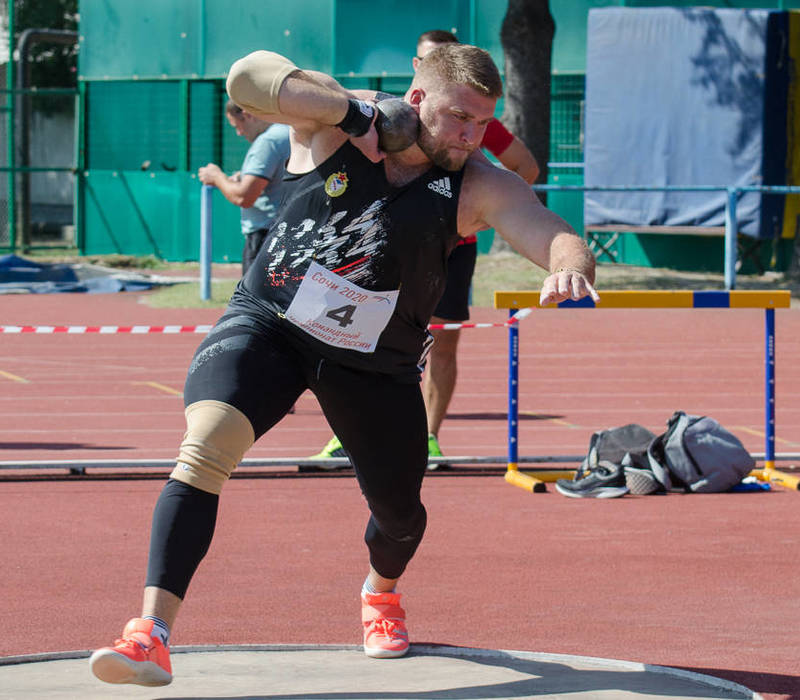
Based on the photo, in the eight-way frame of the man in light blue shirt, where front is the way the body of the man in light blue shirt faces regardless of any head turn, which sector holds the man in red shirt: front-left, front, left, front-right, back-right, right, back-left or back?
back-left

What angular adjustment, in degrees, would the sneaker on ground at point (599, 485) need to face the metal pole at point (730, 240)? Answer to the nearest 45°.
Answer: approximately 90° to its right

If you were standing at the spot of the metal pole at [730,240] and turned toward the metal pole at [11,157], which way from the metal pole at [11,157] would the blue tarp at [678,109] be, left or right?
right

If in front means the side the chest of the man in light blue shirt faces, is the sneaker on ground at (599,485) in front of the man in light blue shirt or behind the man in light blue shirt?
behind

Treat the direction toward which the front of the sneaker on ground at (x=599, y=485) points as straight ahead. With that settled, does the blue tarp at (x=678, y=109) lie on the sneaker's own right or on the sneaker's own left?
on the sneaker's own right

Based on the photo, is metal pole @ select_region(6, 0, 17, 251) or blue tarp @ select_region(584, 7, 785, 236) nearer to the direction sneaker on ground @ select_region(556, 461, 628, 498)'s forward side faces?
the metal pole

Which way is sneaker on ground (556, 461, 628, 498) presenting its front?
to the viewer's left

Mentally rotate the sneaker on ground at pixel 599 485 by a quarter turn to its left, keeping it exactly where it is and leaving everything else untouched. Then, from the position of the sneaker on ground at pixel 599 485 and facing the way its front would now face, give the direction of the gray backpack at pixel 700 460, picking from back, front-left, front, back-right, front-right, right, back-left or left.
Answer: left

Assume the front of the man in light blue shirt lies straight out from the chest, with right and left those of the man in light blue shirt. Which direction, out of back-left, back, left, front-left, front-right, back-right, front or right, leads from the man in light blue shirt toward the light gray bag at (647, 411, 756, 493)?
back-left

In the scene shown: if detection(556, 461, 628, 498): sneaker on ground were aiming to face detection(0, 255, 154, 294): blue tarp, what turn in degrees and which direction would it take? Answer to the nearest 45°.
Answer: approximately 45° to its right
